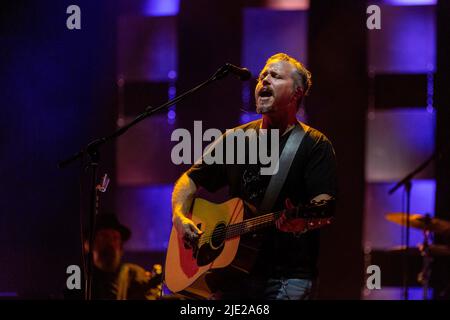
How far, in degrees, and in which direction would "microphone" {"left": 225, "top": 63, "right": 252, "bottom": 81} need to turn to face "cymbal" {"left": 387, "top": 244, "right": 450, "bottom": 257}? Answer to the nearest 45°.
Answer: approximately 45° to its left

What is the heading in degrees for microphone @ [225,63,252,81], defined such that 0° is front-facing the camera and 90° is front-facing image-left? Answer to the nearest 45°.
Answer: approximately 270°

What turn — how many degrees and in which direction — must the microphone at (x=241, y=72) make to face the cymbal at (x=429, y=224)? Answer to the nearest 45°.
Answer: approximately 45° to its left

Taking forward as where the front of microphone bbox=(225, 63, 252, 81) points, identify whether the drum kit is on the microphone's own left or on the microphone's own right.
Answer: on the microphone's own left
